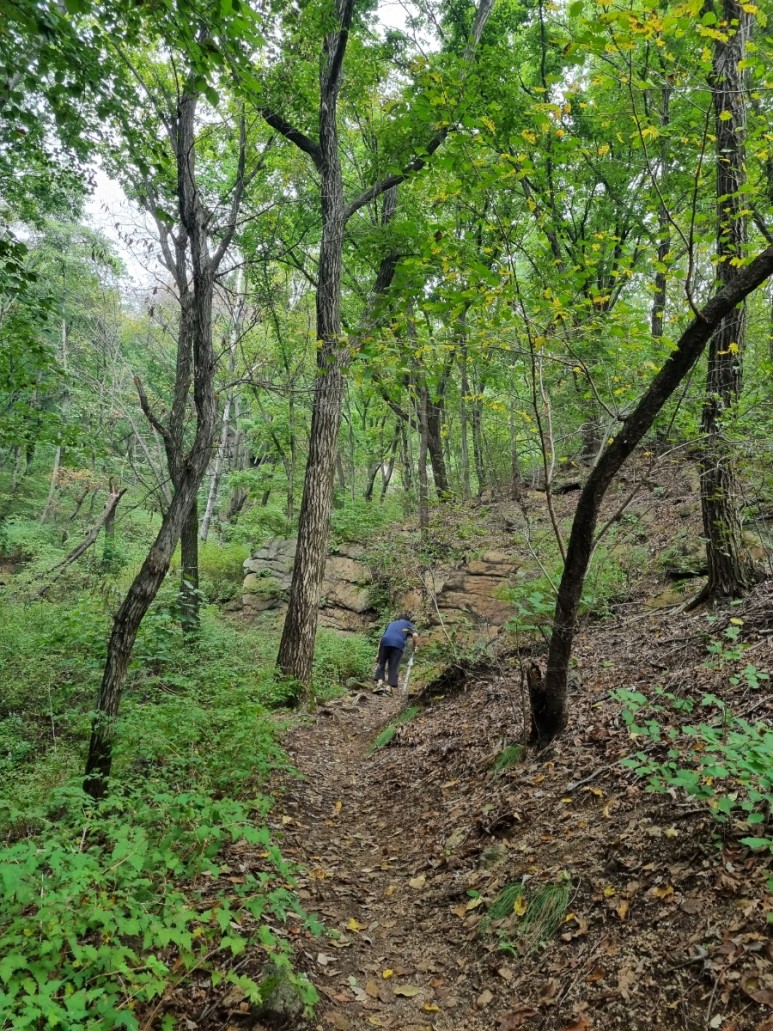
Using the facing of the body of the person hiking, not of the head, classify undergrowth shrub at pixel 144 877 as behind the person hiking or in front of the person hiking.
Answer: behind

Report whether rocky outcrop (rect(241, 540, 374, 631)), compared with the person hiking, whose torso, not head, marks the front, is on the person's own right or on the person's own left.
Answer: on the person's own left

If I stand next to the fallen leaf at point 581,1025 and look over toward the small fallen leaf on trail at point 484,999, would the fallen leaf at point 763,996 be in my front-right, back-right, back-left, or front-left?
back-right

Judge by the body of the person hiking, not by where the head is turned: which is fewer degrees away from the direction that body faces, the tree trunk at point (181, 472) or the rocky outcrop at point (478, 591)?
the rocky outcrop

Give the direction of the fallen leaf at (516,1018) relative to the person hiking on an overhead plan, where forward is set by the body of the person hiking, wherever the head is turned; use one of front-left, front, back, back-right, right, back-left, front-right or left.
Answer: back-right

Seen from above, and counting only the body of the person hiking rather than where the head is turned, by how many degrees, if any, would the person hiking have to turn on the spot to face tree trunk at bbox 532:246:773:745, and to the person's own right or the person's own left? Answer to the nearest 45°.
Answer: approximately 135° to the person's own right

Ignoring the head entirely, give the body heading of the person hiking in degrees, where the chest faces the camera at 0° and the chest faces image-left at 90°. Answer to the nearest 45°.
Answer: approximately 225°

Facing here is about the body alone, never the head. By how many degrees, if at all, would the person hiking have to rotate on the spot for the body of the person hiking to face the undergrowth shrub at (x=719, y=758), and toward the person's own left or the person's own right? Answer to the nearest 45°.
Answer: approximately 135° to the person's own right

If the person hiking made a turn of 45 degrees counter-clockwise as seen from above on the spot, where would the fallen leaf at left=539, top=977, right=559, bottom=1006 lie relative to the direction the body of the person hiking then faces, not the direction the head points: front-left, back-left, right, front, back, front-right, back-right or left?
back

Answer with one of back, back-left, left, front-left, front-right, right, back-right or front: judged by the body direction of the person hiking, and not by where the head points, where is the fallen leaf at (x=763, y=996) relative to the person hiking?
back-right

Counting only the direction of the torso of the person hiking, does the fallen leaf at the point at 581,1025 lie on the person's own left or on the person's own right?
on the person's own right
